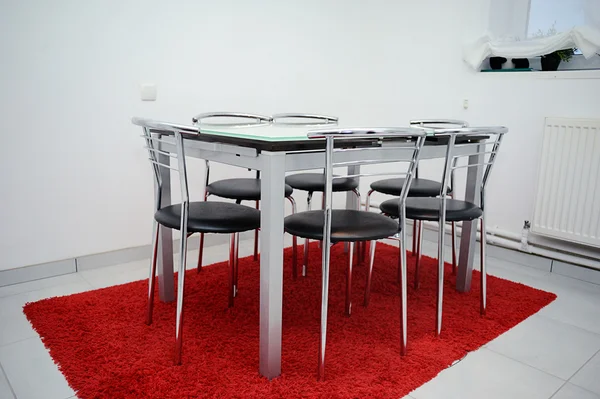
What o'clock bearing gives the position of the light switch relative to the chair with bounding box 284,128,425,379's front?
The light switch is roughly at 12 o'clock from the chair.

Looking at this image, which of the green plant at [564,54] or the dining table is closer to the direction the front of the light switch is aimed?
the dining table

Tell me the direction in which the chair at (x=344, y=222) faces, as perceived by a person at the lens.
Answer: facing away from the viewer and to the left of the viewer

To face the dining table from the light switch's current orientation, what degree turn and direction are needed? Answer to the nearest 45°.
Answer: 0° — it already faces it

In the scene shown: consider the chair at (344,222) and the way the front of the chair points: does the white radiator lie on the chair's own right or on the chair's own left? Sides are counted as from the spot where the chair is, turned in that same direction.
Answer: on the chair's own right

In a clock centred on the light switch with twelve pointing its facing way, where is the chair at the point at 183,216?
The chair is roughly at 12 o'clock from the light switch.

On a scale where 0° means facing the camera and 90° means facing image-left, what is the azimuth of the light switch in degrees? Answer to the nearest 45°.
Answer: approximately 0°

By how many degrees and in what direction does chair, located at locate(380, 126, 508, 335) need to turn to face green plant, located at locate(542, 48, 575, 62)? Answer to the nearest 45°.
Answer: approximately 90° to its right

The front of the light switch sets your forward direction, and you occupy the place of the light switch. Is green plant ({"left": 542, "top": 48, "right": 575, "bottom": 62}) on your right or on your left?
on your left
